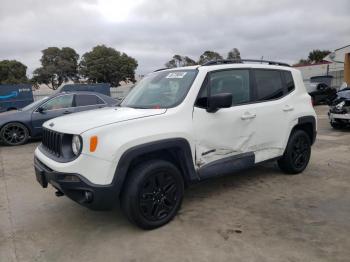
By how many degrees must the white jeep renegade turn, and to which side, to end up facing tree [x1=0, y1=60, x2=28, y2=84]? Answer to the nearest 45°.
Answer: approximately 90° to its right

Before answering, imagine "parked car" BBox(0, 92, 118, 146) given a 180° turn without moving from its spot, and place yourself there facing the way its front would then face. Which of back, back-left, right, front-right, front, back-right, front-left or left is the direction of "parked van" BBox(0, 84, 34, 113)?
left

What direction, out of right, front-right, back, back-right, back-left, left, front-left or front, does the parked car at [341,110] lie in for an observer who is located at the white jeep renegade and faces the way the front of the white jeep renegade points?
back

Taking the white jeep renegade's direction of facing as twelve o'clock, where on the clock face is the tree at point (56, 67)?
The tree is roughly at 4 o'clock from the white jeep renegade.

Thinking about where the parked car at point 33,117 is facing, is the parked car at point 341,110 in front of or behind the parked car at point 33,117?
behind

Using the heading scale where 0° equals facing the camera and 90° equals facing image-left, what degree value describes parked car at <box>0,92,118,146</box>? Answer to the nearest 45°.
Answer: approximately 90°

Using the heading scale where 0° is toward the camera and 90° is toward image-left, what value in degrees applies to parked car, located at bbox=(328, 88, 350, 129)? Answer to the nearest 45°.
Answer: approximately 45°

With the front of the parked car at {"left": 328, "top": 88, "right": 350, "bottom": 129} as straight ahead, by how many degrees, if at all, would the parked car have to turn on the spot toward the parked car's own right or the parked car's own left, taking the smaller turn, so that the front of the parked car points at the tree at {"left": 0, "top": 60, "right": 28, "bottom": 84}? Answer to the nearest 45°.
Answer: approximately 90° to the parked car's own right
